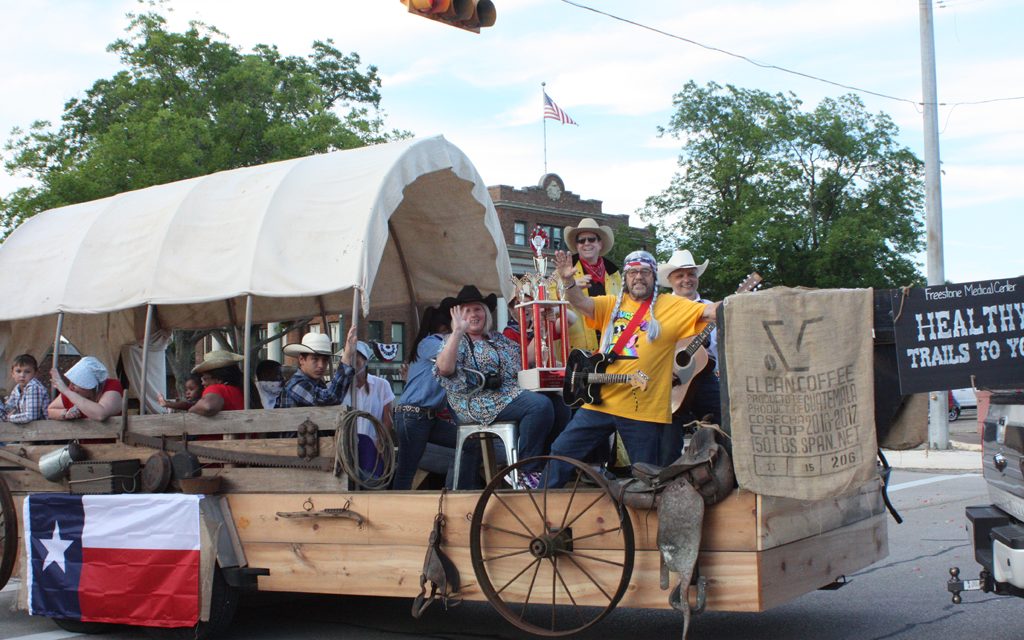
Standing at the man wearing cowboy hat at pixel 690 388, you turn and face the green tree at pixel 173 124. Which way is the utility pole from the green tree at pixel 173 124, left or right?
right

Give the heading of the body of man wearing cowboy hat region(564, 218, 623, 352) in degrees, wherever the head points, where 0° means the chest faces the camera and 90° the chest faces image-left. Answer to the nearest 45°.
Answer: approximately 0°

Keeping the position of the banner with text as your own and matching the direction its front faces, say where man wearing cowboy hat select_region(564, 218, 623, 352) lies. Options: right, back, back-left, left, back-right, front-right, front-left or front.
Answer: back-right

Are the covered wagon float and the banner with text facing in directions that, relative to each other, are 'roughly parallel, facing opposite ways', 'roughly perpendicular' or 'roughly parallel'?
roughly perpendicular

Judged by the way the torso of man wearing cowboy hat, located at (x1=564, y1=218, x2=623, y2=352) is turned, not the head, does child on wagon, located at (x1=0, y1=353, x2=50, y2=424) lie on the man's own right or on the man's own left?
on the man's own right

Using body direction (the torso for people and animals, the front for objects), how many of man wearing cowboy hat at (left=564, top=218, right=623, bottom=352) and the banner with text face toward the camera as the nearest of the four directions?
2

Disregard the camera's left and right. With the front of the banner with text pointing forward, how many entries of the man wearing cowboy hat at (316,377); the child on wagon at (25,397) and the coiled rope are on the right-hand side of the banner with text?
3

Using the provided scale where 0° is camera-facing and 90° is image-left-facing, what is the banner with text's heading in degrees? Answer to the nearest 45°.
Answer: approximately 0°
